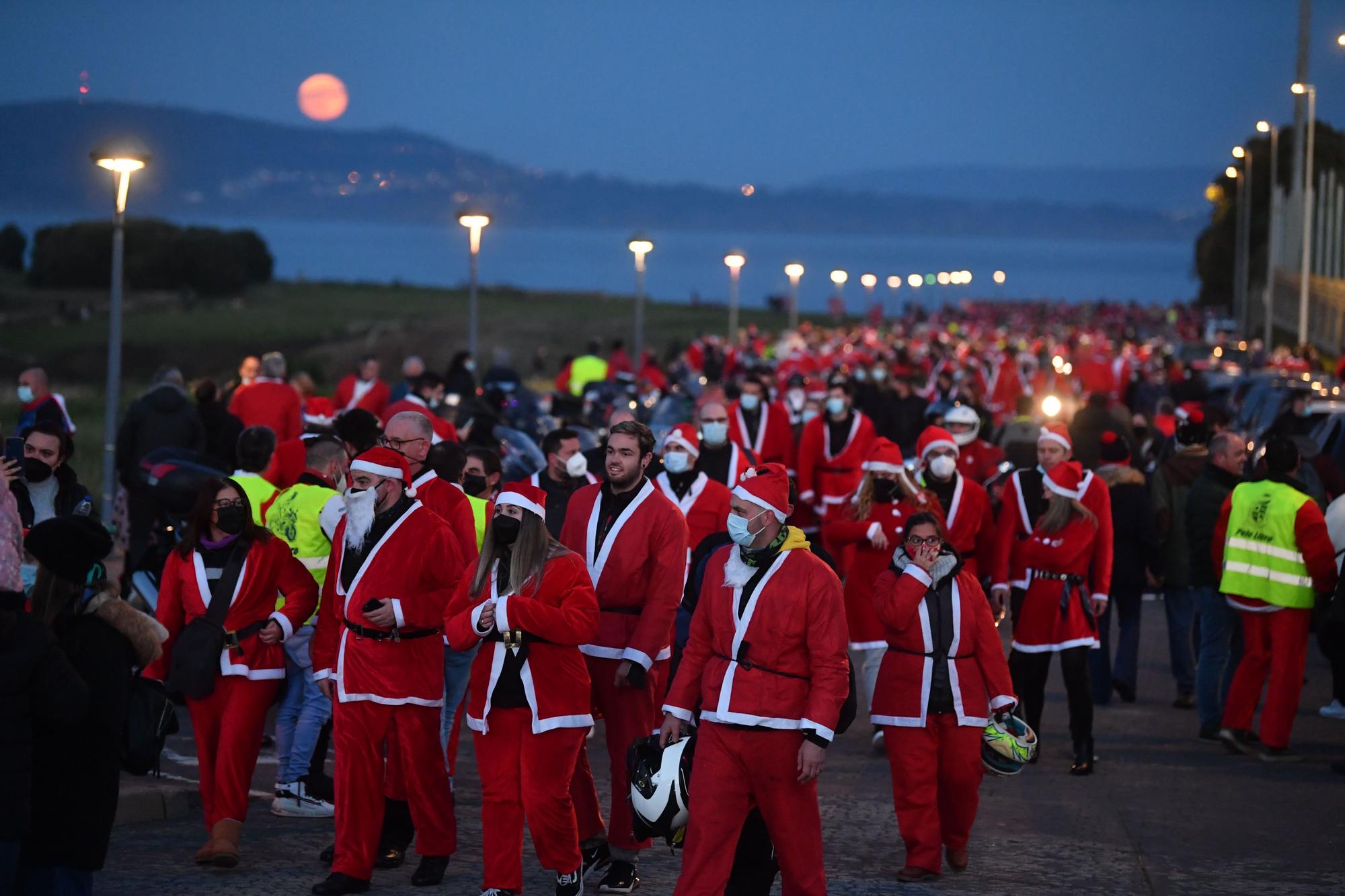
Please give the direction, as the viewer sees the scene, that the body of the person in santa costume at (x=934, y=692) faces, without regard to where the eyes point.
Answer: toward the camera

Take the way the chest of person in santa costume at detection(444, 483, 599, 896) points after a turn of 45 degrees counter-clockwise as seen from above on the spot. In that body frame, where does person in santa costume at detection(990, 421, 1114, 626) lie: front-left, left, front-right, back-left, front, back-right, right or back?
back-left

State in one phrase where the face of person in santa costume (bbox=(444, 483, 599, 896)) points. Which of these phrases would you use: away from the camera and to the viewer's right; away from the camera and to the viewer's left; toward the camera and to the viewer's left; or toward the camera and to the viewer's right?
toward the camera and to the viewer's left

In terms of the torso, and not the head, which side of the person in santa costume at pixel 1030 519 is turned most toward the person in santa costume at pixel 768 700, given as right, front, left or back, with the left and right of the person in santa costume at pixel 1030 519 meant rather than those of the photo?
front

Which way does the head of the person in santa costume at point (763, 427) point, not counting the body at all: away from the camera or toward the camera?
toward the camera

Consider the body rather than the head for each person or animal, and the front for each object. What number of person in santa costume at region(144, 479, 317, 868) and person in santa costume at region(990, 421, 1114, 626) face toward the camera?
2

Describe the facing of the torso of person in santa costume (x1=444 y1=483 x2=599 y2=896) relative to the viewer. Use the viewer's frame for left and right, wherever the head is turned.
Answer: facing the viewer and to the left of the viewer

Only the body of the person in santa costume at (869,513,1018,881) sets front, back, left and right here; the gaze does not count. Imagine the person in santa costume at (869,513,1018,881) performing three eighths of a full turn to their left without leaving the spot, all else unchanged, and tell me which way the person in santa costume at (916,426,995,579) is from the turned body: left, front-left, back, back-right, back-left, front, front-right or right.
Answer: front-left

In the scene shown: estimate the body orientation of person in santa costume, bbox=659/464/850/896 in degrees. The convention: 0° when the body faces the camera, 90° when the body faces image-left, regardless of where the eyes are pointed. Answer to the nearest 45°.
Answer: approximately 45°

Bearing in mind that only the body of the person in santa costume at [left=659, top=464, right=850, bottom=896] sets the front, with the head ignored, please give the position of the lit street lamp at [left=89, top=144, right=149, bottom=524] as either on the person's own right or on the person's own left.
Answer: on the person's own right

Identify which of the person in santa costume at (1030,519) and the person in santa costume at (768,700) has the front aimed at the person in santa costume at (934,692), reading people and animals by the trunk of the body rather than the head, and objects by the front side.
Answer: the person in santa costume at (1030,519)

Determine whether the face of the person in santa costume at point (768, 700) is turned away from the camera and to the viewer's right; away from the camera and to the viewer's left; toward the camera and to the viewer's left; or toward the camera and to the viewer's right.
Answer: toward the camera and to the viewer's left

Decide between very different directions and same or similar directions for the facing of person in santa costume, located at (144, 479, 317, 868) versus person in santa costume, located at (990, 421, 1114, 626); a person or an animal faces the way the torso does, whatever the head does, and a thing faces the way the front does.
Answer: same or similar directions

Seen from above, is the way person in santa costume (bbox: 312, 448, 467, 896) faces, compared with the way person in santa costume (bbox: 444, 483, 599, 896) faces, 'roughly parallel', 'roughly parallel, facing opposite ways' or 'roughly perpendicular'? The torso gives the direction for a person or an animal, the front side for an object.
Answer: roughly parallel

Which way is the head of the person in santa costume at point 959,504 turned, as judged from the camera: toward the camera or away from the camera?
toward the camera
